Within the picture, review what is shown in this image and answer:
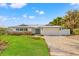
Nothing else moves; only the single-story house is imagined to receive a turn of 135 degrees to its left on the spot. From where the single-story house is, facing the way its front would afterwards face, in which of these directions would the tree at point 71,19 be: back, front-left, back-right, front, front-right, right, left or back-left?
front-right

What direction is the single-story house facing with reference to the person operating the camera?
facing the viewer
